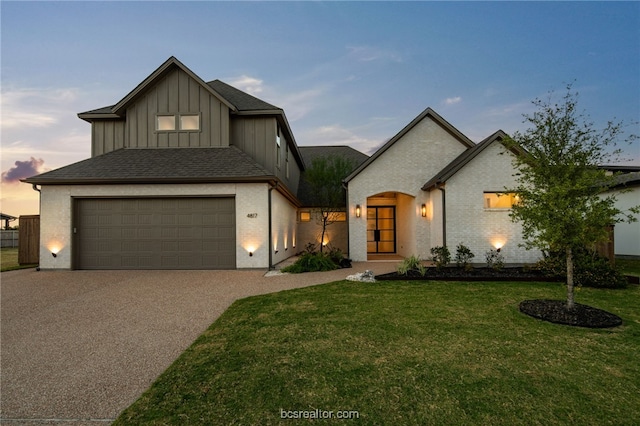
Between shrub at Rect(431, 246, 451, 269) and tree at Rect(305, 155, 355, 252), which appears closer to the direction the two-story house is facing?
the shrub

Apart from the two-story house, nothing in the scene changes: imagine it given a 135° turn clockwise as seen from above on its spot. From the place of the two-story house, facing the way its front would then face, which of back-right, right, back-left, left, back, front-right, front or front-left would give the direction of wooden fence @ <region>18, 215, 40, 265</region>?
front

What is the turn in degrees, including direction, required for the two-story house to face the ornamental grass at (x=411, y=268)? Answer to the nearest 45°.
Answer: approximately 45° to its left

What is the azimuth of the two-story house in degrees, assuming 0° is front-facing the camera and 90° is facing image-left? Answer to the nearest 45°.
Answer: approximately 0°

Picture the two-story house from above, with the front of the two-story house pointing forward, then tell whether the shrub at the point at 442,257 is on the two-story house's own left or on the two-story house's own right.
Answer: on the two-story house's own left

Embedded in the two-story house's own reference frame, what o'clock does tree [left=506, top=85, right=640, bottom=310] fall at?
The tree is roughly at 11 o'clock from the two-story house.

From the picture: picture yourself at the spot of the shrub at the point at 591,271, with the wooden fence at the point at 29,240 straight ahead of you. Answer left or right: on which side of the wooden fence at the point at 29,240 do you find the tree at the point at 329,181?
right

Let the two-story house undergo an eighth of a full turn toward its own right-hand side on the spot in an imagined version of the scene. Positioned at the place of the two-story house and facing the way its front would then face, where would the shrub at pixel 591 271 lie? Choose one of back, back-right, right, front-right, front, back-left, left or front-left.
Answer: left

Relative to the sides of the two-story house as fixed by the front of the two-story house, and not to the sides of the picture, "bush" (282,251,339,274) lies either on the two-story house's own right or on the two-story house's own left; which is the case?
on the two-story house's own left
